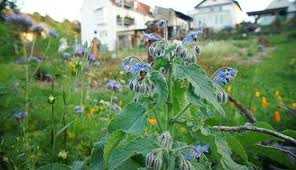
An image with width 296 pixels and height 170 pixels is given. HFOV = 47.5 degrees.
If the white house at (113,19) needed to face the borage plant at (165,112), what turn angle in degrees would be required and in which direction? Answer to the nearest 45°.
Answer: approximately 45° to its right

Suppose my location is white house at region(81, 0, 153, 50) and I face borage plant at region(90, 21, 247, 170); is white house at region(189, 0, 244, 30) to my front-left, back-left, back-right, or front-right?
back-left

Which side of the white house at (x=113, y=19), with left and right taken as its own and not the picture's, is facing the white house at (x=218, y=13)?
left

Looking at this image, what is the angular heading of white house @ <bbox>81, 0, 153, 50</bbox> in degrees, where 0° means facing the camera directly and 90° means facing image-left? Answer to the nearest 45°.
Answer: approximately 315°
